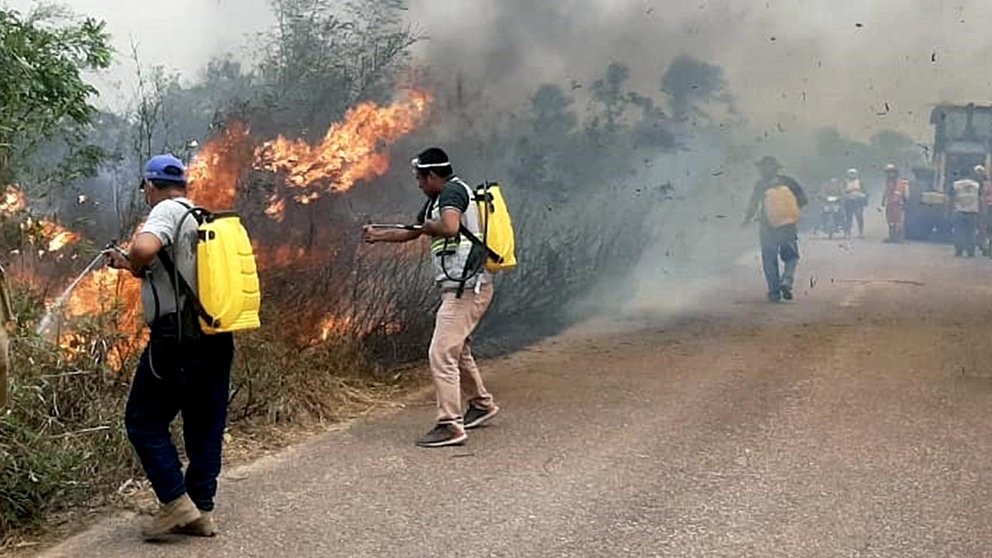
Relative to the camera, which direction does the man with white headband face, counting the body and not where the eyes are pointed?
to the viewer's left

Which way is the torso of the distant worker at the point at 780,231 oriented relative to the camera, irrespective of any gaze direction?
away from the camera

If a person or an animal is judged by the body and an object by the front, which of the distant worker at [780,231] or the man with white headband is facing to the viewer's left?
the man with white headband

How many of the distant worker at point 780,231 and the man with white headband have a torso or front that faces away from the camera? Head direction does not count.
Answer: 1

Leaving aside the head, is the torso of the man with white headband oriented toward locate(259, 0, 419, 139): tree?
no

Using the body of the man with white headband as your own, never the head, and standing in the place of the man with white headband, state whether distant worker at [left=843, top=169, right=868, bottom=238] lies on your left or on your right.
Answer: on your right

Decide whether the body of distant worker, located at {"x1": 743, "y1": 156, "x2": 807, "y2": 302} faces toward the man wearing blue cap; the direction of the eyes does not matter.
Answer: no

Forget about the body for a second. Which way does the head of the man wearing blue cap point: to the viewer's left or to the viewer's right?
to the viewer's left

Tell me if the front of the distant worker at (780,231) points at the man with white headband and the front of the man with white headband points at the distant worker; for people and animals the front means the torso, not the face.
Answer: no

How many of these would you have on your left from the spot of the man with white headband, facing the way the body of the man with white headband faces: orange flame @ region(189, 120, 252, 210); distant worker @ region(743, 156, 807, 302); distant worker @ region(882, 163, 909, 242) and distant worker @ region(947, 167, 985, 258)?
0

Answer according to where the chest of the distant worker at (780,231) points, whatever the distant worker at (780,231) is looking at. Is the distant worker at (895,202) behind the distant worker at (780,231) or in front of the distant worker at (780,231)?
in front

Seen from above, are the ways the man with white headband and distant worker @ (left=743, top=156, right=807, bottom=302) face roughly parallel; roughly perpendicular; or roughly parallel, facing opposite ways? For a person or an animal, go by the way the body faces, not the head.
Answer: roughly perpendicular

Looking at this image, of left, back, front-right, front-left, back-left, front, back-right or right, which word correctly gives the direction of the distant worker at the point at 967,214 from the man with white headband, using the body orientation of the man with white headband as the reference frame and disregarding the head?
back-right

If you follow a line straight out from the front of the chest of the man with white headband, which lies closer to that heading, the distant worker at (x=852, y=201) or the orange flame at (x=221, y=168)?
the orange flame

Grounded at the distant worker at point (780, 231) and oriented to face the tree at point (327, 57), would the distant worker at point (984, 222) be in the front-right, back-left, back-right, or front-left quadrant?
back-right

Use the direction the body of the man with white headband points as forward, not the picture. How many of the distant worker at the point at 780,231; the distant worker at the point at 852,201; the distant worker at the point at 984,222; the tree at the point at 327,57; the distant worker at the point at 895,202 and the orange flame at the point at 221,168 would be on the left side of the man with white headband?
0

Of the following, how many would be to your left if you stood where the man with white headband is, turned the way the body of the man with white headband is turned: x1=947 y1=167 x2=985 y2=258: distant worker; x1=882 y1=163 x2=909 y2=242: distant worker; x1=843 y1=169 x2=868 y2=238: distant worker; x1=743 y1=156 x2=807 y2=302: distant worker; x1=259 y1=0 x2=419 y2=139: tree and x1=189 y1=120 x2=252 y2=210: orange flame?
0

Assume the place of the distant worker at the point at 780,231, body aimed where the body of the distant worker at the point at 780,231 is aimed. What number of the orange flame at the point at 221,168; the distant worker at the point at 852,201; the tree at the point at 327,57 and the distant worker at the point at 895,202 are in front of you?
2
